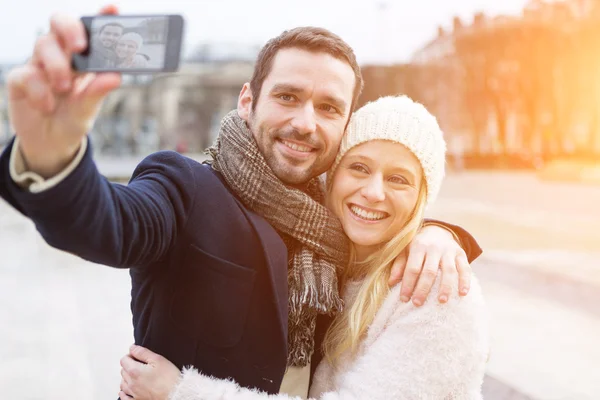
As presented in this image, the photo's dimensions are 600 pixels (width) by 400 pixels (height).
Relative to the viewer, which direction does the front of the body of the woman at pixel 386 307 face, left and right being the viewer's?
facing the viewer and to the left of the viewer

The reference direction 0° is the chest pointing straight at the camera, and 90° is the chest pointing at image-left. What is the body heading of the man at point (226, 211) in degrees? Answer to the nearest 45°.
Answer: approximately 315°

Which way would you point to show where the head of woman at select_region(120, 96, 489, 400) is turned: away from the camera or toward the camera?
toward the camera
